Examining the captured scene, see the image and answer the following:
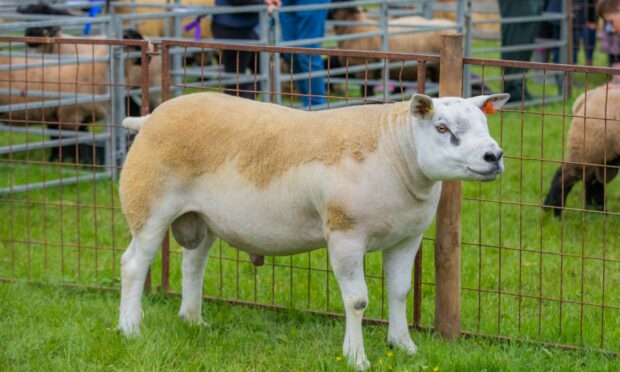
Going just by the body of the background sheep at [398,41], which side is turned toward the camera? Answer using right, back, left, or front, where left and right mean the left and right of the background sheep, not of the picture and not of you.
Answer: left

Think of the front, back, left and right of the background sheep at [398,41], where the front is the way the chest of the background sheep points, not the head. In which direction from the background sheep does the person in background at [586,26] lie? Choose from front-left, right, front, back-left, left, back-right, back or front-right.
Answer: back-right

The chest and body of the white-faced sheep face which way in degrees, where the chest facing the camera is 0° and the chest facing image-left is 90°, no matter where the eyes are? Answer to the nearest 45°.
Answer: approximately 315°

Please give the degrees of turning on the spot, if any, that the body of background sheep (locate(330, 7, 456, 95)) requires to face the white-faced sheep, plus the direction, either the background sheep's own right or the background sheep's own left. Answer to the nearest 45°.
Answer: approximately 90° to the background sheep's own left

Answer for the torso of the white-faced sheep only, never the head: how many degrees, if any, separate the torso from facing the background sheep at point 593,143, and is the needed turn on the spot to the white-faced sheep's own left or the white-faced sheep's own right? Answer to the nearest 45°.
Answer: approximately 90° to the white-faced sheep's own left
